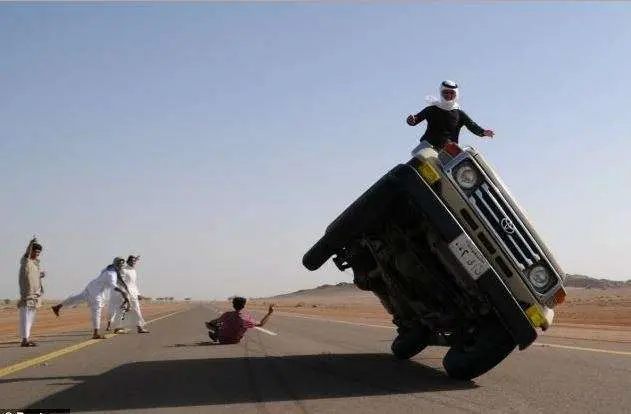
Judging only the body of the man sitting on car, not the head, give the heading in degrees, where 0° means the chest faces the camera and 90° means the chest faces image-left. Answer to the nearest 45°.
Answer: approximately 0°

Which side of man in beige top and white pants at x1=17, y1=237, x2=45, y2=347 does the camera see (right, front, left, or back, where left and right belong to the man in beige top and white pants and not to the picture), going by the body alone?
right

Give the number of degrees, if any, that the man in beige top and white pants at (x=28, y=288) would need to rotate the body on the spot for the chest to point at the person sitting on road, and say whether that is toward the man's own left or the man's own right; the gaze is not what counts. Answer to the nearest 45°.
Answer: approximately 45° to the man's own right

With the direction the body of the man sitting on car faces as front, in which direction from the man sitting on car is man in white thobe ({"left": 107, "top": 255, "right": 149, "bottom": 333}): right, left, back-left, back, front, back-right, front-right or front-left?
back-right

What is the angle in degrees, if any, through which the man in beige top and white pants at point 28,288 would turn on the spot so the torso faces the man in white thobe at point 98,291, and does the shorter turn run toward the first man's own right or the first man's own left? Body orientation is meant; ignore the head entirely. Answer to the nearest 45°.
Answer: approximately 45° to the first man's own left

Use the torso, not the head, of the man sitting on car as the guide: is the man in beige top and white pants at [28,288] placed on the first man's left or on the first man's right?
on the first man's right
